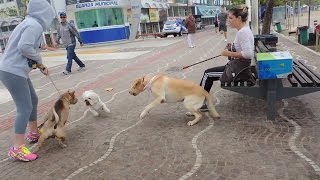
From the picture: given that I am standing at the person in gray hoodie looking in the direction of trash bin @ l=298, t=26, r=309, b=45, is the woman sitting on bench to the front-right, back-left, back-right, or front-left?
front-right

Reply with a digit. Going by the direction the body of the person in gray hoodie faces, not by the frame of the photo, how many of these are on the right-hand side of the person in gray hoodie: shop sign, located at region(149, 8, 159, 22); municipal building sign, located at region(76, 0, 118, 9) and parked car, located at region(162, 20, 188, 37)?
0

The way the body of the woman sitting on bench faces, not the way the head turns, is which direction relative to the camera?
to the viewer's left

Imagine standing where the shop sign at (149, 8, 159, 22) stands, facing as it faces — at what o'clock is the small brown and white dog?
The small brown and white dog is roughly at 12 o'clock from the shop sign.

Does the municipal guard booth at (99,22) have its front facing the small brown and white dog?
yes

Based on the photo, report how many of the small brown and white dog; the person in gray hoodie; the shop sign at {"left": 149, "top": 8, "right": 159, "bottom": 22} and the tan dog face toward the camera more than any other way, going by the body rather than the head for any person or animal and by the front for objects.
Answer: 1

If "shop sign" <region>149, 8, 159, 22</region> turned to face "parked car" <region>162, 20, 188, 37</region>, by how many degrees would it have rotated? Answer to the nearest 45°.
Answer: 0° — it already faces it

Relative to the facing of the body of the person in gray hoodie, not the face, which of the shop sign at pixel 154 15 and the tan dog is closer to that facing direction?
the tan dog

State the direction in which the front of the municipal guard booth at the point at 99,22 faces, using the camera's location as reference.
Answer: facing the viewer

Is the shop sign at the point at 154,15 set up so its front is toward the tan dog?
yes

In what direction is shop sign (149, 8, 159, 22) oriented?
toward the camera

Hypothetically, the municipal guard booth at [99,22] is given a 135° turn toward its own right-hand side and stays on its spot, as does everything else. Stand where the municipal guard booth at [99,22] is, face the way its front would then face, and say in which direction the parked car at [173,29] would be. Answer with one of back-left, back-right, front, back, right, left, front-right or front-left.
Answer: back-right

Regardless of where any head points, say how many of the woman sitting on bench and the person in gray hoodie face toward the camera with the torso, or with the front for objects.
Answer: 0

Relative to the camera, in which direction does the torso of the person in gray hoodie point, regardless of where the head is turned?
to the viewer's right

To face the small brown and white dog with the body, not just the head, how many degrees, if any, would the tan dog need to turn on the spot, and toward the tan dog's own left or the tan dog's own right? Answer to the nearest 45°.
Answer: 0° — it already faces it

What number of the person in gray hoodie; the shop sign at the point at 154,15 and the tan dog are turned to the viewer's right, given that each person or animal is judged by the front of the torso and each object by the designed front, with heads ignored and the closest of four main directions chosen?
1

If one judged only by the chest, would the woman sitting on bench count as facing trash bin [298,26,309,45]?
no

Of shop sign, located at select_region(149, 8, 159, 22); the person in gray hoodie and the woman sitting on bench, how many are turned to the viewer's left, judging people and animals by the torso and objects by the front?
1

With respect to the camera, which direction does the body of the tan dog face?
to the viewer's left

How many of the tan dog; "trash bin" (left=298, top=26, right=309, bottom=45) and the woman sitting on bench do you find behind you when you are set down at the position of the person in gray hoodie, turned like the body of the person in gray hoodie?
0

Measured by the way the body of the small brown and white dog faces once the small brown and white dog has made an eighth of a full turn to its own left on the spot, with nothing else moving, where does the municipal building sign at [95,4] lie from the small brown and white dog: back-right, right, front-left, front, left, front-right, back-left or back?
front
